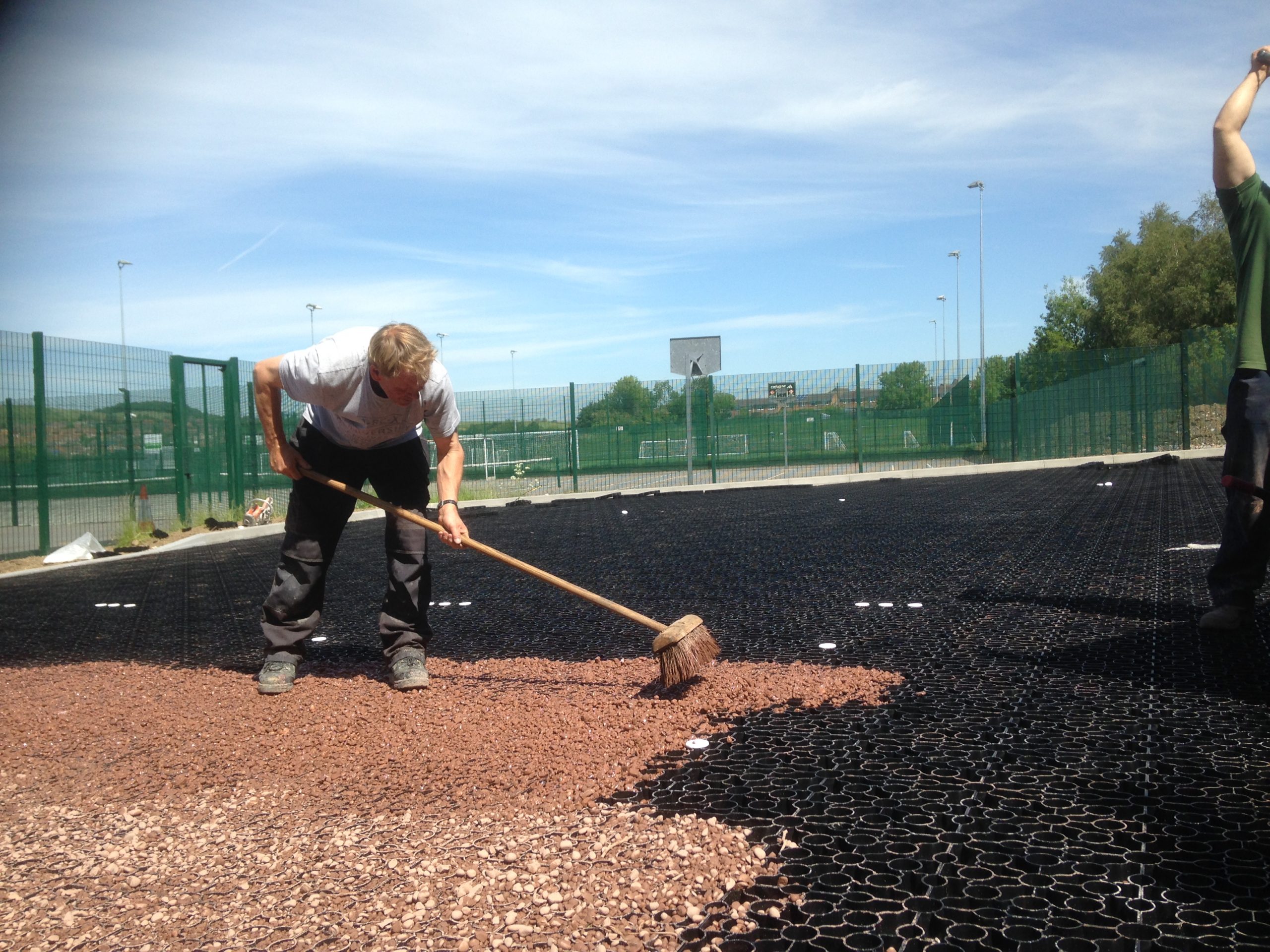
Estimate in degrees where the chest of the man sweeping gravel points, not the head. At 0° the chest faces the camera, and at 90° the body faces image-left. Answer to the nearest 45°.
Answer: approximately 0°

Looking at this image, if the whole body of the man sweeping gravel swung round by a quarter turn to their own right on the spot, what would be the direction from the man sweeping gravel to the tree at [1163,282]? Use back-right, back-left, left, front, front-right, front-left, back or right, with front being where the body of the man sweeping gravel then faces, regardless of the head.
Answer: back-right

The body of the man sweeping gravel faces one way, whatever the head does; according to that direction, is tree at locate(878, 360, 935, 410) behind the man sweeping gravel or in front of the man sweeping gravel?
behind
